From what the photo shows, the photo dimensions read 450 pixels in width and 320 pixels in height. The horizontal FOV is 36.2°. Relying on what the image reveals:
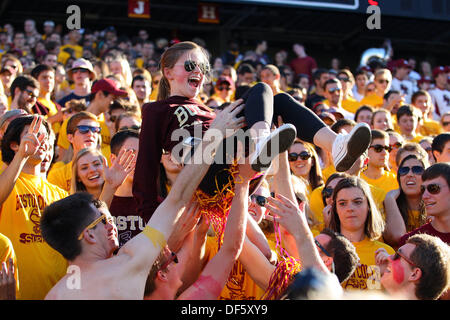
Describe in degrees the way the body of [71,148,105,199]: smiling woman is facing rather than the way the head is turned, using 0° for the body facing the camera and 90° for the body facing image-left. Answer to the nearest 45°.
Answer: approximately 315°

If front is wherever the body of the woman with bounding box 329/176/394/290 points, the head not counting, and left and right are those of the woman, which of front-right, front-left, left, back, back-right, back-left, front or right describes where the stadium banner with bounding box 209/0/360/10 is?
back-right
